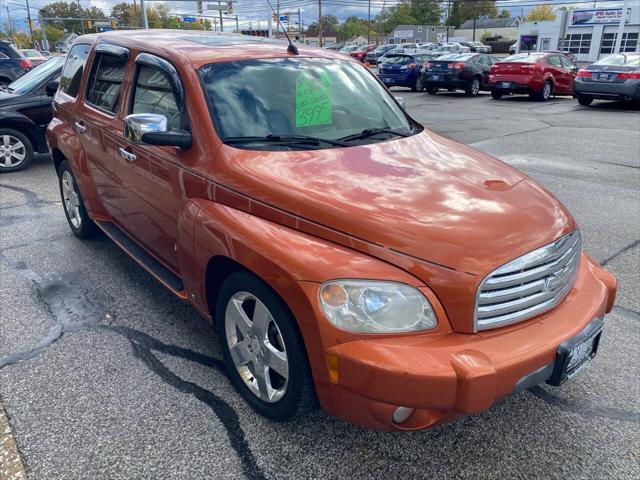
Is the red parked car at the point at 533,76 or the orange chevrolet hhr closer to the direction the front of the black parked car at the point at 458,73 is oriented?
the red parked car

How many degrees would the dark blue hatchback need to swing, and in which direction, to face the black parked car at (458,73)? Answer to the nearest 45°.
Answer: approximately 90° to its right

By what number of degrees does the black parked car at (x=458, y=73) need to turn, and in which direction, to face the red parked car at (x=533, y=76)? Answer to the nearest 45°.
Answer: approximately 90° to its right

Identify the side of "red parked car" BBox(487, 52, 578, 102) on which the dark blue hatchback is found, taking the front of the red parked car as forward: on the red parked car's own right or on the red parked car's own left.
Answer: on the red parked car's own left

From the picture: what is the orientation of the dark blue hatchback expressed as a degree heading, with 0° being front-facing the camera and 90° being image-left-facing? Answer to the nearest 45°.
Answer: approximately 225°

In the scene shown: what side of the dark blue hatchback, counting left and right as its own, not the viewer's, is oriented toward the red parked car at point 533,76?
right

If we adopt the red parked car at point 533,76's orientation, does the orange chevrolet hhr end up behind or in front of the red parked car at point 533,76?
behind

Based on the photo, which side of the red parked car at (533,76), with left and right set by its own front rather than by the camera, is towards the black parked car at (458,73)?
left

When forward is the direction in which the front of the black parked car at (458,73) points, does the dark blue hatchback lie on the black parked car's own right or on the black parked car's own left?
on the black parked car's own left

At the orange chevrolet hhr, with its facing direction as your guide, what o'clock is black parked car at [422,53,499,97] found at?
The black parked car is roughly at 8 o'clock from the orange chevrolet hhr.

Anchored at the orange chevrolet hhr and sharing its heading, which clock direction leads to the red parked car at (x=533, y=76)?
The red parked car is roughly at 8 o'clock from the orange chevrolet hhr.

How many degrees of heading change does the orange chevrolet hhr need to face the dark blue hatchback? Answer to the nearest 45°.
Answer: approximately 135° to its left

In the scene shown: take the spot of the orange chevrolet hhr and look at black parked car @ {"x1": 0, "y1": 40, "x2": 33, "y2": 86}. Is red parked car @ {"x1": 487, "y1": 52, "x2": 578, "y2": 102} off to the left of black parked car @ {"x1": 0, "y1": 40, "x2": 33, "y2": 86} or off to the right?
right

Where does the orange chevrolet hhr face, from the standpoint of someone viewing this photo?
facing the viewer and to the right of the viewer
